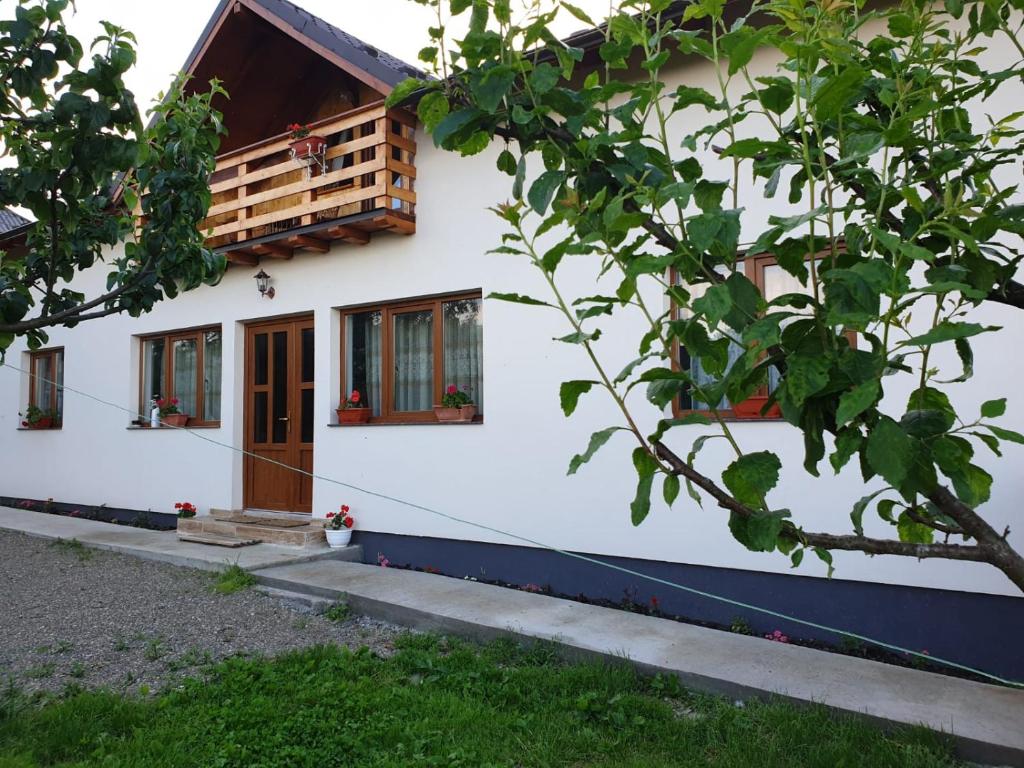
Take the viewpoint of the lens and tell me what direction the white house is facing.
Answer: facing the viewer and to the left of the viewer

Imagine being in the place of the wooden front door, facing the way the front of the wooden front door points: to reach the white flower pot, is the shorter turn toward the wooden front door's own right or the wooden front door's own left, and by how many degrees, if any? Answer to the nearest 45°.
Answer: approximately 45° to the wooden front door's own left

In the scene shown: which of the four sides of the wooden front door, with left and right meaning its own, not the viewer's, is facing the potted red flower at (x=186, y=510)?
right

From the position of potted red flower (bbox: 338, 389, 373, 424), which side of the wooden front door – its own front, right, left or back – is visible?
left

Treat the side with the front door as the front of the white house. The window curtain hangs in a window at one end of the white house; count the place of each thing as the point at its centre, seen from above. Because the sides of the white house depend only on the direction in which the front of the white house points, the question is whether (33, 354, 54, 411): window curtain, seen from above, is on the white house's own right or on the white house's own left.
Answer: on the white house's own right

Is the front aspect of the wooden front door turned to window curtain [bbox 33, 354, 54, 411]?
no

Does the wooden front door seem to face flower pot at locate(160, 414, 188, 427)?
no
